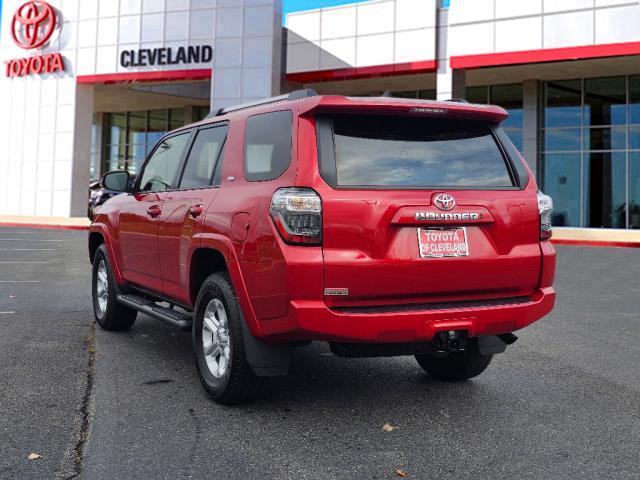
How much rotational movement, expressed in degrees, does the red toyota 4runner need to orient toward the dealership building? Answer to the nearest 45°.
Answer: approximately 45° to its right

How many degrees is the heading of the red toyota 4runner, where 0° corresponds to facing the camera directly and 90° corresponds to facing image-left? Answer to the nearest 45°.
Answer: approximately 135°
